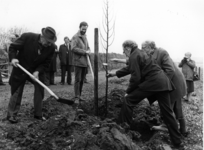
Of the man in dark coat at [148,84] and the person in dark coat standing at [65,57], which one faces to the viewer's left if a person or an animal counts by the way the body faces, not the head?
the man in dark coat

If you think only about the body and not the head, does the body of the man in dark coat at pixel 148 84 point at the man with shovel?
yes

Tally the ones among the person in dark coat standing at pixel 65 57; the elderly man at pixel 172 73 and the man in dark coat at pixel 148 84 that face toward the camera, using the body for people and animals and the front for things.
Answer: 1

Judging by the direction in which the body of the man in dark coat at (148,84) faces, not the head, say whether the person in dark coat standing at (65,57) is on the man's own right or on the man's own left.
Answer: on the man's own right

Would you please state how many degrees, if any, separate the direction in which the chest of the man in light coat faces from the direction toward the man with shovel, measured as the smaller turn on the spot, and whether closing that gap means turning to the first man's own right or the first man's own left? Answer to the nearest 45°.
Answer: approximately 90° to the first man's own right

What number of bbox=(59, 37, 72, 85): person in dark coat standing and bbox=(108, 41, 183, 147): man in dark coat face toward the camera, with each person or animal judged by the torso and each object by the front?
1

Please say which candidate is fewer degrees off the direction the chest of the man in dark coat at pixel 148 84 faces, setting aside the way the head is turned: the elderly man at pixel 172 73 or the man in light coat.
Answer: the man in light coat

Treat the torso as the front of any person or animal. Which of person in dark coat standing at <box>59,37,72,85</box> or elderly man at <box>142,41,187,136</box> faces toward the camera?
the person in dark coat standing

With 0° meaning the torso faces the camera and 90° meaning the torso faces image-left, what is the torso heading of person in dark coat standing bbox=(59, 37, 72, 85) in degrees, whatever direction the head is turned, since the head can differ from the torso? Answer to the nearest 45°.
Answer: approximately 0°

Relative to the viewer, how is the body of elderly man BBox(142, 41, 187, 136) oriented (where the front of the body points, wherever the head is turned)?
to the viewer's left

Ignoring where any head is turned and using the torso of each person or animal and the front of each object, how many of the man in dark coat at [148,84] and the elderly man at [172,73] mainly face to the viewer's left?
2

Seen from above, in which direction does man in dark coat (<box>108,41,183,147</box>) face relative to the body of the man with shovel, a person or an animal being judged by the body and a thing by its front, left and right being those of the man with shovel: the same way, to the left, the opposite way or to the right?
the opposite way

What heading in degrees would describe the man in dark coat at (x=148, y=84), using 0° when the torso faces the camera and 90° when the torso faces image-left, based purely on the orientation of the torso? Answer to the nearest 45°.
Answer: approximately 90°

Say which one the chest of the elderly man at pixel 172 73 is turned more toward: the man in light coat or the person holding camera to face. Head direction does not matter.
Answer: the man in light coat

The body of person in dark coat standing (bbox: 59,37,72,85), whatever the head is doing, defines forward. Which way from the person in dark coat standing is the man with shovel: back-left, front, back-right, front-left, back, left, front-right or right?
front

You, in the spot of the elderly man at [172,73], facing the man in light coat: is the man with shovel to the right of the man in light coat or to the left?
left
